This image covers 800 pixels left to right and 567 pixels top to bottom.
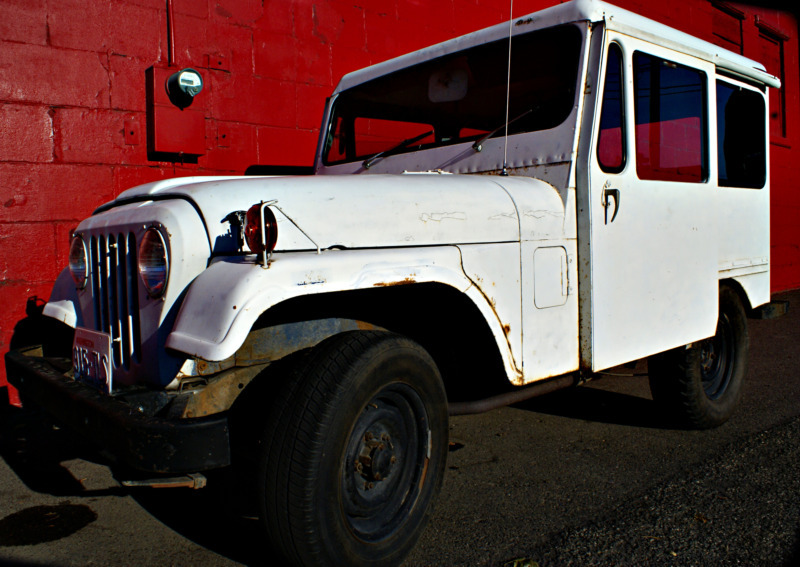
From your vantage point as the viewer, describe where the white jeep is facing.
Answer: facing the viewer and to the left of the viewer
